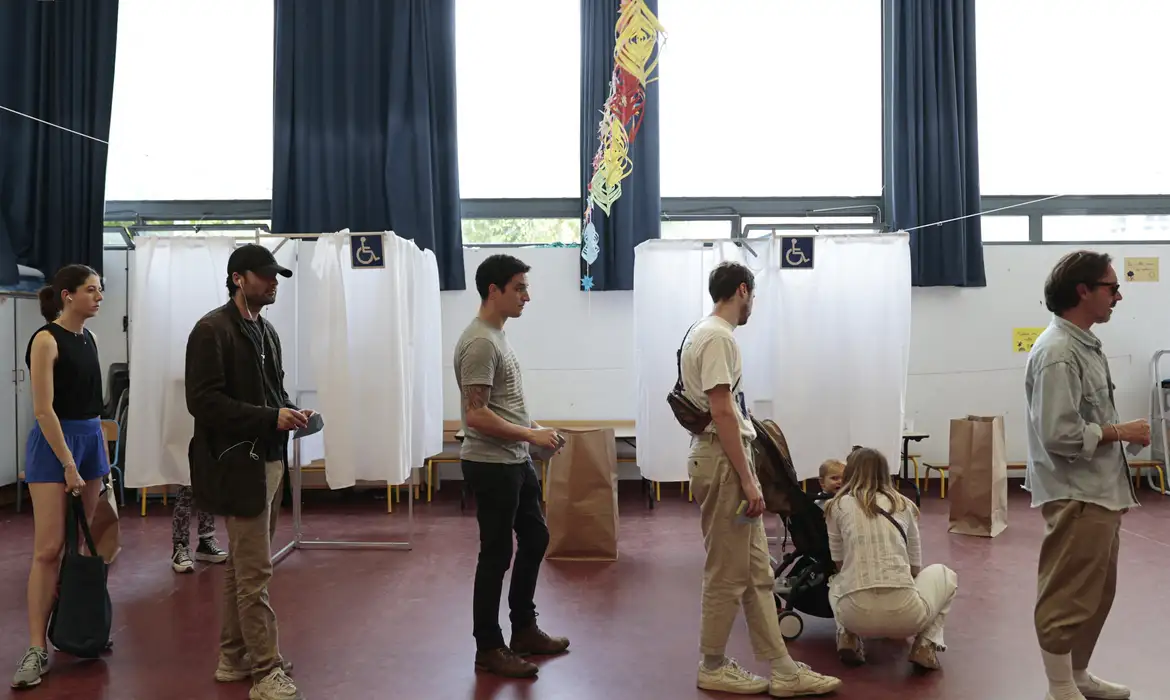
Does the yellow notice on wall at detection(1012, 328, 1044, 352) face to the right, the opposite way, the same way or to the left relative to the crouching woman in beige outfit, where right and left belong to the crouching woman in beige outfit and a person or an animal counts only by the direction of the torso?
the opposite way

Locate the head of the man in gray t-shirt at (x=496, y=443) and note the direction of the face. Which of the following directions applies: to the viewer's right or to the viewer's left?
to the viewer's right

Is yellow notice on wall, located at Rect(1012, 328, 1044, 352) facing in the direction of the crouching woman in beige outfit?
yes

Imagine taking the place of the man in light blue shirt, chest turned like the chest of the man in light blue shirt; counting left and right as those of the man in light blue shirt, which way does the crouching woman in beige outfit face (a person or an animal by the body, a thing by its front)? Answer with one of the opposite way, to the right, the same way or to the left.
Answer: to the left

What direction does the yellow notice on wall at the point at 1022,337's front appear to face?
toward the camera

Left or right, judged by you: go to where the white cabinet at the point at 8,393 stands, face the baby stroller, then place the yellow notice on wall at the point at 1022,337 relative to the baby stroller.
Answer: left

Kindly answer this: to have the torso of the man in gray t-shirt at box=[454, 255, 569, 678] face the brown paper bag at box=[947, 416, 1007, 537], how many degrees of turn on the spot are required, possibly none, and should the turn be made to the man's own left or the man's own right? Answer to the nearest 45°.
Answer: approximately 45° to the man's own left

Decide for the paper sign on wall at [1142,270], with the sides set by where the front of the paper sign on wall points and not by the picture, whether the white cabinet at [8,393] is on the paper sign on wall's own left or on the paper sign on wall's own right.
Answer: on the paper sign on wall's own right

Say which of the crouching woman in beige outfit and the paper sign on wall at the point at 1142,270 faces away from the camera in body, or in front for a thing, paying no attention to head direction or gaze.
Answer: the crouching woman in beige outfit

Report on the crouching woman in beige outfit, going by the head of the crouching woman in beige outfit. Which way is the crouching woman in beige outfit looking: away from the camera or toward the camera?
away from the camera

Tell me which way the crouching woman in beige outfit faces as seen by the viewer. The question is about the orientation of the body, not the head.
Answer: away from the camera

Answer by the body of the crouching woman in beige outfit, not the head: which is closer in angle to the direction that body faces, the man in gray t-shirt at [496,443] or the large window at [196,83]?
the large window

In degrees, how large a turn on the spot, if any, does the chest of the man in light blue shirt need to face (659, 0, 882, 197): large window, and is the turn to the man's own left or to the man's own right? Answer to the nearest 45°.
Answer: approximately 135° to the man's own left

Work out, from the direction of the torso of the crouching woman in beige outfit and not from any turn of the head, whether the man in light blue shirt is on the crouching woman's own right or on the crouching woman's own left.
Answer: on the crouching woman's own right

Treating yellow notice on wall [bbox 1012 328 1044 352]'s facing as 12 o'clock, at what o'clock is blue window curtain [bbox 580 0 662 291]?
The blue window curtain is roughly at 2 o'clock from the yellow notice on wall.

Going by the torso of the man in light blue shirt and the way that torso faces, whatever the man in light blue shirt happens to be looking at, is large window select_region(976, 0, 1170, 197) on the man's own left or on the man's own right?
on the man's own left

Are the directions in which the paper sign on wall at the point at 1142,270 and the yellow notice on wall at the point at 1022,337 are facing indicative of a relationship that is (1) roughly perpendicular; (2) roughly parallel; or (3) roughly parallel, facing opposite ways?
roughly parallel

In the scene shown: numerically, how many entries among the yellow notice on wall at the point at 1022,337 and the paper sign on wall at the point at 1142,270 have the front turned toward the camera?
2

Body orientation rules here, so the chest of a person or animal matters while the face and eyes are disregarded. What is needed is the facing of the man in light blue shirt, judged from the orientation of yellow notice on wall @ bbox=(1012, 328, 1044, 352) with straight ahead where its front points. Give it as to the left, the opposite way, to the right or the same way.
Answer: to the left

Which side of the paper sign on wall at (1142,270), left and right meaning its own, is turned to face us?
front

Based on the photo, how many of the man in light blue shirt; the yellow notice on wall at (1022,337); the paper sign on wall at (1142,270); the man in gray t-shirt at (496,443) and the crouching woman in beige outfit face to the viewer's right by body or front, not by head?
2

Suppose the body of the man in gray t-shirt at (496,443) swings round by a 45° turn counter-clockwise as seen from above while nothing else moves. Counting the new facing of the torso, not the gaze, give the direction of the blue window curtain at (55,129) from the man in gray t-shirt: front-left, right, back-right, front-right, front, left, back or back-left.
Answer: left

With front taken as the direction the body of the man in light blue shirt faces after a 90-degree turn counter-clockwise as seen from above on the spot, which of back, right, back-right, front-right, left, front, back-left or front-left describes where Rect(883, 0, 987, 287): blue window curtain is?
front
